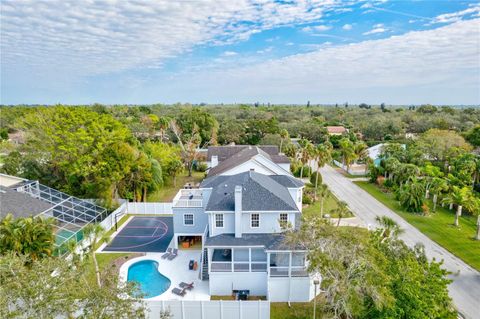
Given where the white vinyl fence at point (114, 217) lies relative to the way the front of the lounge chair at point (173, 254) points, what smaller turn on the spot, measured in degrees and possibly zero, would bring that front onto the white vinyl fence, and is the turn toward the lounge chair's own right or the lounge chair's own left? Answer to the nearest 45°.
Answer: approximately 90° to the lounge chair's own right

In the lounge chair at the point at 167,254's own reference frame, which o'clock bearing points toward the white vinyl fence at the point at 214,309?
The white vinyl fence is roughly at 10 o'clock from the lounge chair.

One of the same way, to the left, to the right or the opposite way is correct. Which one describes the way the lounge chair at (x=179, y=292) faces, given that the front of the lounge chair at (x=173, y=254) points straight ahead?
to the right

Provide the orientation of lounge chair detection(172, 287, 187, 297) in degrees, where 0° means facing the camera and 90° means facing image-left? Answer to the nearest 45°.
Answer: approximately 135°

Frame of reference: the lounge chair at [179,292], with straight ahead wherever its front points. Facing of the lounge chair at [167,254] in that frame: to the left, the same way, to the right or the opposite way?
to the left

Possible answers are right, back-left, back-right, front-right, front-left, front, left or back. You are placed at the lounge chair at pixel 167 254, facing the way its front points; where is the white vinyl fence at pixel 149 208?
back-right
